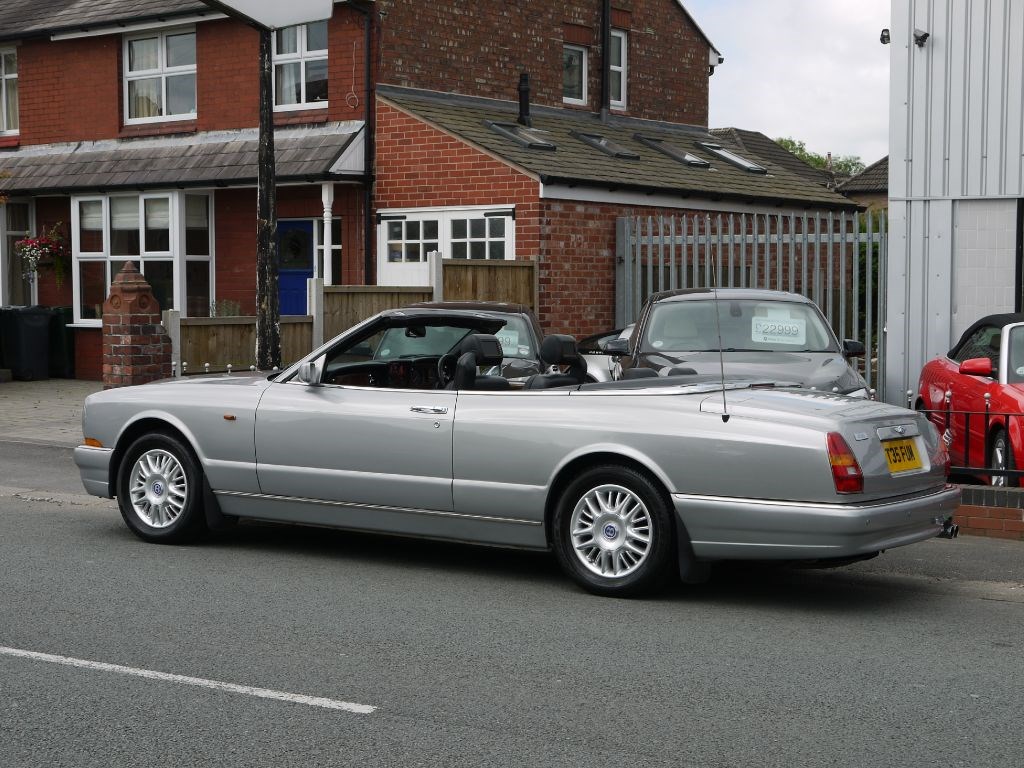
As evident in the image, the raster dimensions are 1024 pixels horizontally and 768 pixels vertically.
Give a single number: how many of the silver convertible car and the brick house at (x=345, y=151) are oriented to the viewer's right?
0

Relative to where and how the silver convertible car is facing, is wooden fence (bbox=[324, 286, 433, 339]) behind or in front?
in front

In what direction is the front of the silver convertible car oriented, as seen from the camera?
facing away from the viewer and to the left of the viewer

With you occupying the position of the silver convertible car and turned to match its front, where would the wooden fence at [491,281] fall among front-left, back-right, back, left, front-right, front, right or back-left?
front-right

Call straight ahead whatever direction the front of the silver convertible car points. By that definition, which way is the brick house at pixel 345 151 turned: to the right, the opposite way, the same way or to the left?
to the left

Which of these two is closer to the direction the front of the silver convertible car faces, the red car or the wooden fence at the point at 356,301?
the wooden fence

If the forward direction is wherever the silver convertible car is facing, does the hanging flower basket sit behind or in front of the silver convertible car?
in front

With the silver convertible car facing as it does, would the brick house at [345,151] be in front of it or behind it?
in front

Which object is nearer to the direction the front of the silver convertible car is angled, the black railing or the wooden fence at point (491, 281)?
the wooden fence

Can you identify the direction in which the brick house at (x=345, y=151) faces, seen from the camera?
facing the viewer and to the left of the viewer

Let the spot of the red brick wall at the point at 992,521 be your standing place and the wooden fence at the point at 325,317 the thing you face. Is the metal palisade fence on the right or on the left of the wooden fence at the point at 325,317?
right
